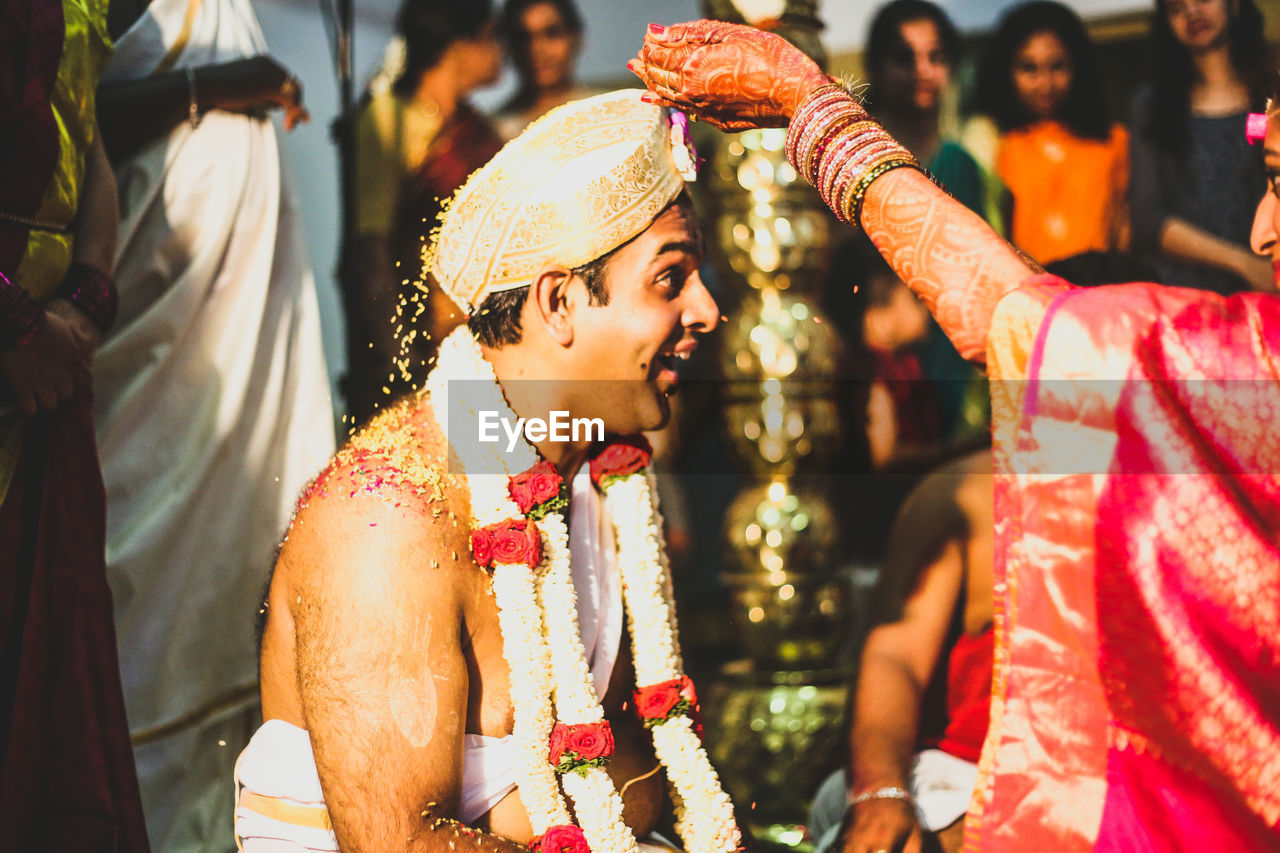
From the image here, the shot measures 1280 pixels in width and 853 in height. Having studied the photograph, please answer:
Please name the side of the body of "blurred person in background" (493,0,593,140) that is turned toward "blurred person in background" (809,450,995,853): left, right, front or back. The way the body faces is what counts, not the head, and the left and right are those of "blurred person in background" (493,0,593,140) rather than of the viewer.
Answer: front

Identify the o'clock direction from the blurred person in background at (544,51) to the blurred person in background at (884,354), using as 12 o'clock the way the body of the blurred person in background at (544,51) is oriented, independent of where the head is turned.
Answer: the blurred person in background at (884,354) is roughly at 10 o'clock from the blurred person in background at (544,51).

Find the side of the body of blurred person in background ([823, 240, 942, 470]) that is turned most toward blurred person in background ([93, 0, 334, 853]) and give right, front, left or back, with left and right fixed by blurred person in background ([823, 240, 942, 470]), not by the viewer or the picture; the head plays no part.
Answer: right

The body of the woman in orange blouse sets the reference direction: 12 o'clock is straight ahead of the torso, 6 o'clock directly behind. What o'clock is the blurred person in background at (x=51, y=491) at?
The blurred person in background is roughly at 1 o'clock from the woman in orange blouse.

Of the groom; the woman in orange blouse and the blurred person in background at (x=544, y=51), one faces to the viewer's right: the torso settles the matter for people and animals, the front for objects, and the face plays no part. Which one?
the groom

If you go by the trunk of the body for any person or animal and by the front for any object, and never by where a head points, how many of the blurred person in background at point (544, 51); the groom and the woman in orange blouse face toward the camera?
2

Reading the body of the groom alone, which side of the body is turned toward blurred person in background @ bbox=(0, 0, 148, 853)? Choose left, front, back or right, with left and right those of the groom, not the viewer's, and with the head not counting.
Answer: back

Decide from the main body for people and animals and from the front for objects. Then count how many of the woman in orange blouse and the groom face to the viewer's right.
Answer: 1

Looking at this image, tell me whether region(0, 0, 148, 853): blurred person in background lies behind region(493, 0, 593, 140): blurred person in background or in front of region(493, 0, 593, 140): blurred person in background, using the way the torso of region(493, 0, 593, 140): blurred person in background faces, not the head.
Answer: in front

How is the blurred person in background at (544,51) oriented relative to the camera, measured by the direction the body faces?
toward the camera

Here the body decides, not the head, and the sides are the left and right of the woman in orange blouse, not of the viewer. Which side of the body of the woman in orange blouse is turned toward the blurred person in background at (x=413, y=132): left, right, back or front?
right

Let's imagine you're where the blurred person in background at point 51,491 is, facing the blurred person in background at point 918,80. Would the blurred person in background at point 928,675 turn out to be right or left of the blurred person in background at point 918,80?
right

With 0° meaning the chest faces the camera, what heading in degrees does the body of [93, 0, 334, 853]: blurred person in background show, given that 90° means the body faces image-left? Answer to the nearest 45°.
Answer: approximately 315°

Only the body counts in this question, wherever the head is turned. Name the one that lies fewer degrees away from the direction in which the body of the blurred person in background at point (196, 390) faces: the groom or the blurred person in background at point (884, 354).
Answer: the groom
